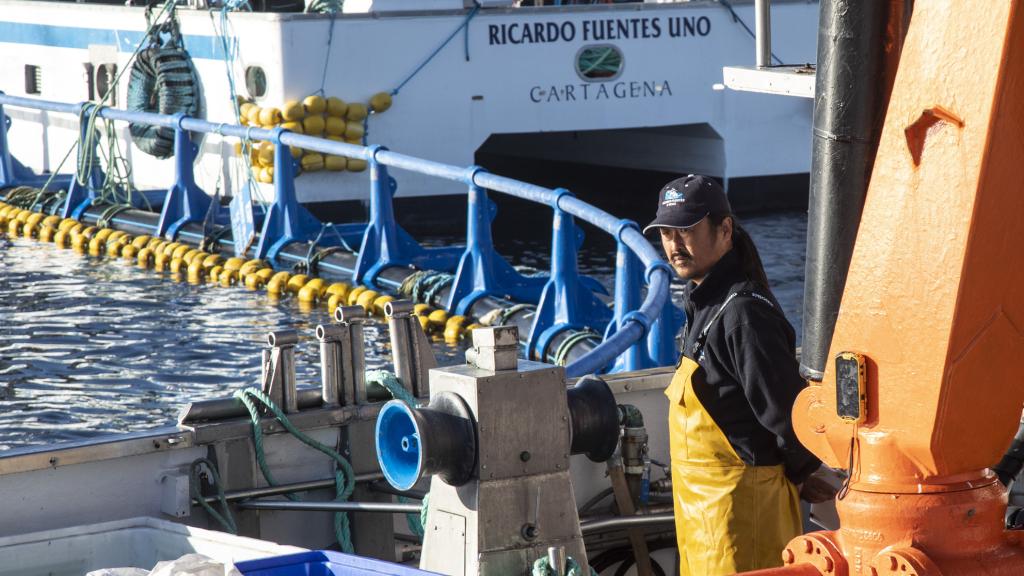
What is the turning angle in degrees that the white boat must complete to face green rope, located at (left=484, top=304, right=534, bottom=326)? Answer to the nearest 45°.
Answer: approximately 135° to its left

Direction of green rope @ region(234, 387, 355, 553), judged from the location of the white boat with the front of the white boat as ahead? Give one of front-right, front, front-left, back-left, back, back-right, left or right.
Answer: back-left

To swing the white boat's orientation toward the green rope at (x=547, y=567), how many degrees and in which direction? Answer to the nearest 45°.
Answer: approximately 135° to its left

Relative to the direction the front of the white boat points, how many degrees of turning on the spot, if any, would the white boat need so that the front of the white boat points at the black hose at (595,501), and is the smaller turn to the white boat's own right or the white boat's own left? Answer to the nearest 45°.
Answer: approximately 135° to the white boat's own left

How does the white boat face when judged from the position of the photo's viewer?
facing away from the viewer and to the left of the viewer

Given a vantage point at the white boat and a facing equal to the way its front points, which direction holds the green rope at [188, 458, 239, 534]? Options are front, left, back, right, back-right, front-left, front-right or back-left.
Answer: back-left

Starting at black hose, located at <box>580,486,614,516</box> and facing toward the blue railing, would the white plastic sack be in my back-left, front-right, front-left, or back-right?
back-left

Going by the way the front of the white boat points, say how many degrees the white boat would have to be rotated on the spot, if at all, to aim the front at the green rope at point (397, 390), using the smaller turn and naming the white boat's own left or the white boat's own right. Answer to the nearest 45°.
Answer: approximately 135° to the white boat's own left

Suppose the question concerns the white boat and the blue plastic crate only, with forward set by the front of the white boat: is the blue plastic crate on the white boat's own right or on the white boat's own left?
on the white boat's own left
